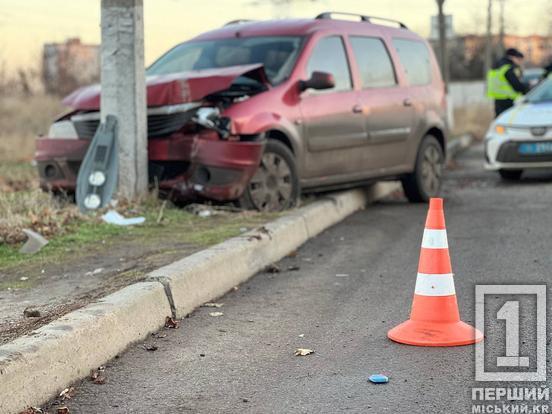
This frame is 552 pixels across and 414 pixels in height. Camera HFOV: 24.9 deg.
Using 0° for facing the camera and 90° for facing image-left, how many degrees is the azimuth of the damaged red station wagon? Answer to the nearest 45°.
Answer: approximately 45°

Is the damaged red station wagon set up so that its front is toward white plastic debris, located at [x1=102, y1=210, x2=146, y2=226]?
yes

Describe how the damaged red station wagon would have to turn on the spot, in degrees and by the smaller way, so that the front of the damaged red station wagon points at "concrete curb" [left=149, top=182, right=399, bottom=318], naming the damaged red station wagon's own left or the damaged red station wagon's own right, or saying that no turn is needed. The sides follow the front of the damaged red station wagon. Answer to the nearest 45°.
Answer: approximately 45° to the damaged red station wagon's own left

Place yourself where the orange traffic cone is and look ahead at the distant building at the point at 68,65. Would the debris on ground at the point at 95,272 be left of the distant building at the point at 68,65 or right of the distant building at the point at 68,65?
left

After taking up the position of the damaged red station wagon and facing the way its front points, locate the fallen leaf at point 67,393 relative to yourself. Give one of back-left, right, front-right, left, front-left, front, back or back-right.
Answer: front-left

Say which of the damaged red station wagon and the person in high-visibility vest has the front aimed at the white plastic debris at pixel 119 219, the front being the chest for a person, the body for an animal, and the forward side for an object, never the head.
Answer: the damaged red station wagon

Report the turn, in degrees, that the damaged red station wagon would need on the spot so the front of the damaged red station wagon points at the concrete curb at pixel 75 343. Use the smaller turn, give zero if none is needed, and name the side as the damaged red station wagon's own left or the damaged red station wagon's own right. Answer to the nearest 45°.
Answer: approximately 45° to the damaged red station wagon's own left
